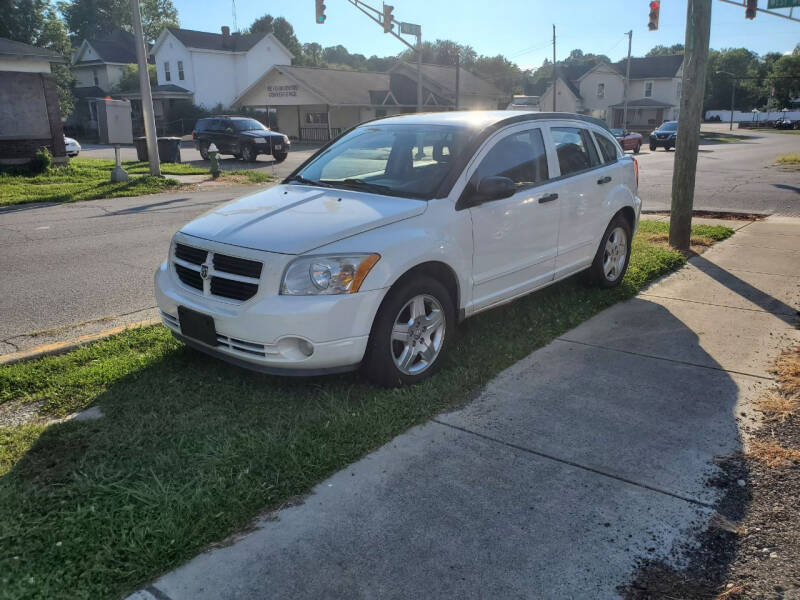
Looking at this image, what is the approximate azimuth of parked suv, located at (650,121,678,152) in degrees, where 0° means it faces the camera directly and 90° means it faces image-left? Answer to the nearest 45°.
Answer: approximately 45°

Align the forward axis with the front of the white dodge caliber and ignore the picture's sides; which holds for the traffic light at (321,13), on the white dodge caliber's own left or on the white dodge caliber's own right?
on the white dodge caliber's own right

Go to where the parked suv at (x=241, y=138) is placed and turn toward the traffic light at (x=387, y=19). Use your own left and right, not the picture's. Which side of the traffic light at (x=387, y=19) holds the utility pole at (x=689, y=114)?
right

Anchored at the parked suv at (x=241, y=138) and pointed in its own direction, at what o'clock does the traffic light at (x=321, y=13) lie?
The traffic light is roughly at 12 o'clock from the parked suv.

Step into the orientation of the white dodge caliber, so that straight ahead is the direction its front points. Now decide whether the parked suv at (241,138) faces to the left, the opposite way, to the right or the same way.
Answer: to the left

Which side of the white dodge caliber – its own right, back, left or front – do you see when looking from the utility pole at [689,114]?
back

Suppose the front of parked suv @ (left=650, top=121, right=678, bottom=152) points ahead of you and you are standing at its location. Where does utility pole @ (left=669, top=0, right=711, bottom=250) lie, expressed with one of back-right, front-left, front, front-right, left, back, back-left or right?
front-left

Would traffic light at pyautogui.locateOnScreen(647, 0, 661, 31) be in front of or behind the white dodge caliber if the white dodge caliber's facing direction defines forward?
behind

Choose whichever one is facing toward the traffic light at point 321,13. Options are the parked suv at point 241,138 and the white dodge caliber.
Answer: the parked suv

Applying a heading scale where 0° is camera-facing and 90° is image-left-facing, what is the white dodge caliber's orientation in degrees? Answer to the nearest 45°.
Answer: approximately 45°
